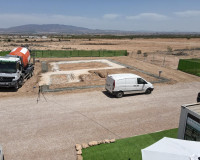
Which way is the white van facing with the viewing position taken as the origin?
facing away from the viewer and to the right of the viewer
